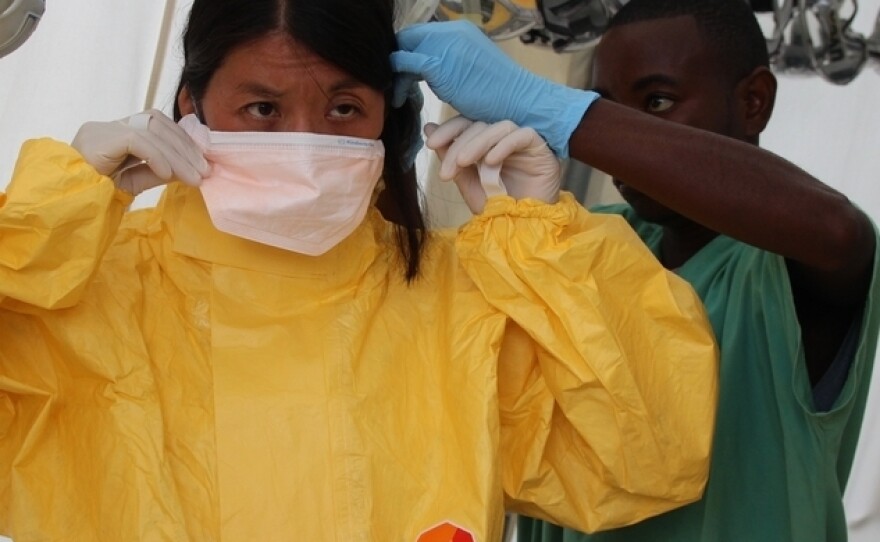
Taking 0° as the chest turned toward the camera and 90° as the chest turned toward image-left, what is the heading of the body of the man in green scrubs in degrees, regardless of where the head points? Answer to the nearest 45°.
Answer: approximately 45°

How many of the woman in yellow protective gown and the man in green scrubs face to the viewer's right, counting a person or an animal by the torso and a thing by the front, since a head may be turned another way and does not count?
0

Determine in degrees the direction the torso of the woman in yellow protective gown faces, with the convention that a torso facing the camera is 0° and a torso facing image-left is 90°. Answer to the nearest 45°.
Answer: approximately 0°

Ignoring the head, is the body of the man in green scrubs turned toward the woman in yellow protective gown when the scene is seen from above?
yes

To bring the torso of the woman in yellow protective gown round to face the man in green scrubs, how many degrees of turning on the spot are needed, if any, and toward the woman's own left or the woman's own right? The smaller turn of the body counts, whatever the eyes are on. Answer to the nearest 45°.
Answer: approximately 90° to the woman's own left
